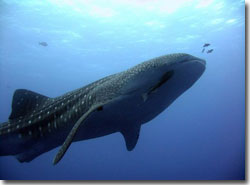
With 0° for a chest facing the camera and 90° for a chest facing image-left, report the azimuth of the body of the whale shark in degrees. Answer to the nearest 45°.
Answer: approximately 315°
